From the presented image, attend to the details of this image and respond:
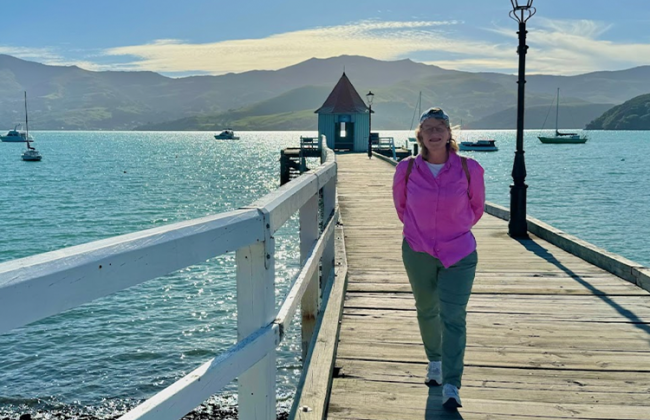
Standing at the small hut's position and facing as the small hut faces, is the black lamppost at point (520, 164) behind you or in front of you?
in front

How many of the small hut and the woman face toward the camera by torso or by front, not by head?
2

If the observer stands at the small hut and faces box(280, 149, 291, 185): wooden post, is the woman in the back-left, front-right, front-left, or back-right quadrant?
front-left

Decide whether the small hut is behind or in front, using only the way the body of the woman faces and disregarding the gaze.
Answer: behind

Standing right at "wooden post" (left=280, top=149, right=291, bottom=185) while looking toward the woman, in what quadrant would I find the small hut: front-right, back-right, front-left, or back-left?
back-left

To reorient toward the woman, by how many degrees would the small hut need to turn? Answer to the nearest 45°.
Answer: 0° — it already faces them

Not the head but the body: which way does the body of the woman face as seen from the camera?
toward the camera

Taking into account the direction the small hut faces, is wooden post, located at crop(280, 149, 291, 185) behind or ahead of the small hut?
ahead

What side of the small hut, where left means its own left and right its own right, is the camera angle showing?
front

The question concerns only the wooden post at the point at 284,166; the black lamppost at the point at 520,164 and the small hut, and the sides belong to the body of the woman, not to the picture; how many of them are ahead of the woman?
0

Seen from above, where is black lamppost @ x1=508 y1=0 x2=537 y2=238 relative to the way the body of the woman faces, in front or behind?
behind

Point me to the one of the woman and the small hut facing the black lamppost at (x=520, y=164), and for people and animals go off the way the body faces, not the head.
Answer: the small hut

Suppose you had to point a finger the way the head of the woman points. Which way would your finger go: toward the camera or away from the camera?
toward the camera

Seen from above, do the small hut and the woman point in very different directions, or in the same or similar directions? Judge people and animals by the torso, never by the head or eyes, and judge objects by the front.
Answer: same or similar directions
